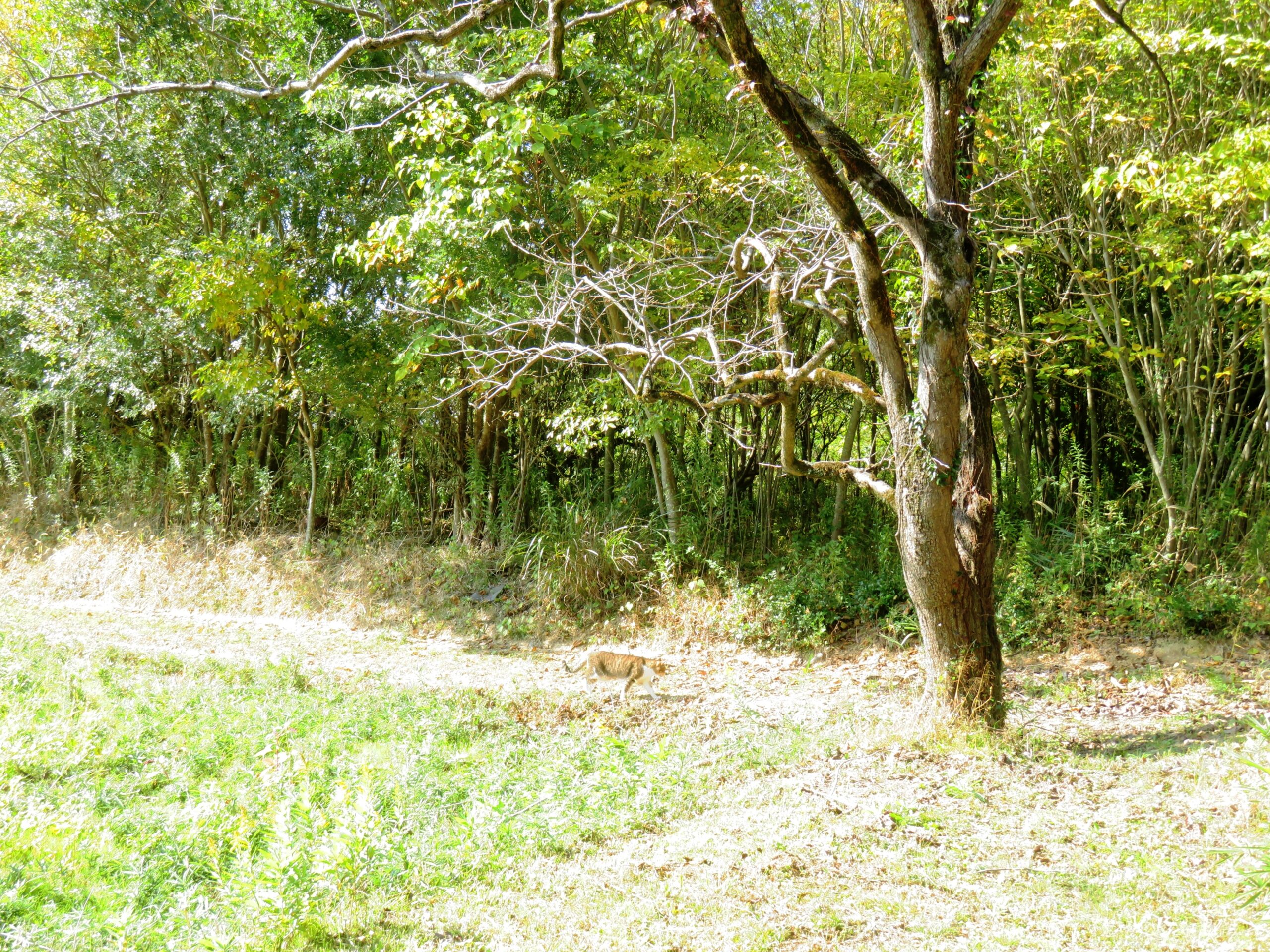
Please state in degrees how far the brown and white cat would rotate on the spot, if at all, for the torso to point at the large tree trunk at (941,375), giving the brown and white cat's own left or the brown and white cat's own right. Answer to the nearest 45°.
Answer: approximately 45° to the brown and white cat's own right

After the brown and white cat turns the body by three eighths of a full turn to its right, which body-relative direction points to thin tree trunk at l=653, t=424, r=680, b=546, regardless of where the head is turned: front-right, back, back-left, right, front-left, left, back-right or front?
back-right

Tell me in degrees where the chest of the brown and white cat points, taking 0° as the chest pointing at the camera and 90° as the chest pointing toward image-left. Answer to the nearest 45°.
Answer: approximately 270°
